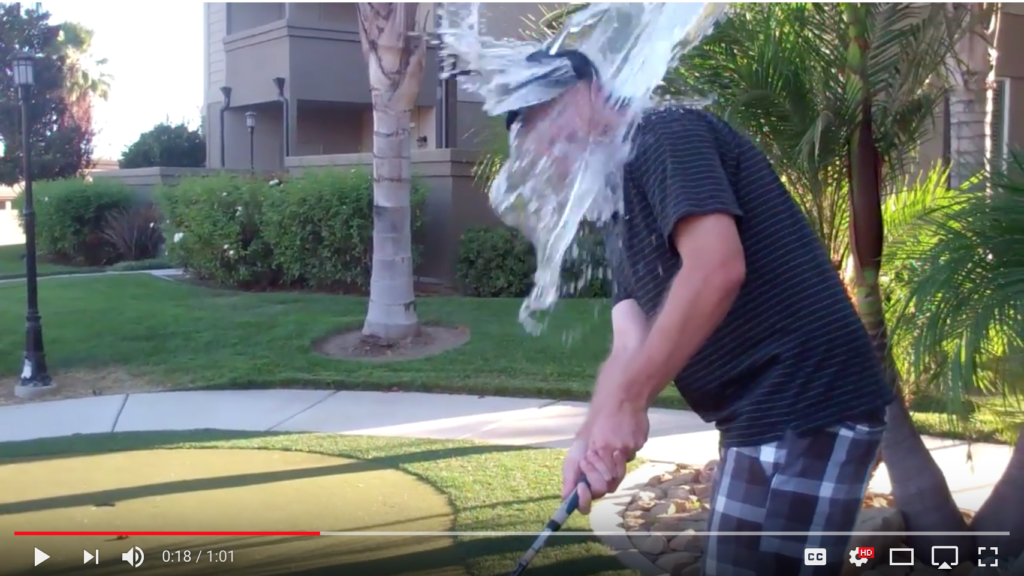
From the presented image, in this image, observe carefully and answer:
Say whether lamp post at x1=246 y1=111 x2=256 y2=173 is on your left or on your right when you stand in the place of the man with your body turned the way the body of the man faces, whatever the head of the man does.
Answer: on your right

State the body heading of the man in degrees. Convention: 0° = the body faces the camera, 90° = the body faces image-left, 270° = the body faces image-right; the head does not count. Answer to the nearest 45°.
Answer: approximately 90°

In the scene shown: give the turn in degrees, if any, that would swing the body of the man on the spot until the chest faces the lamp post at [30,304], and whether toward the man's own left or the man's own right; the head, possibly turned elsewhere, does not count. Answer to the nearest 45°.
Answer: approximately 45° to the man's own right

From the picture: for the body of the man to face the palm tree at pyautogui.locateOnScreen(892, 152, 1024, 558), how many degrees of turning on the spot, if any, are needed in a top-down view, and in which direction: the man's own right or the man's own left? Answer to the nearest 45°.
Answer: approximately 135° to the man's own right
